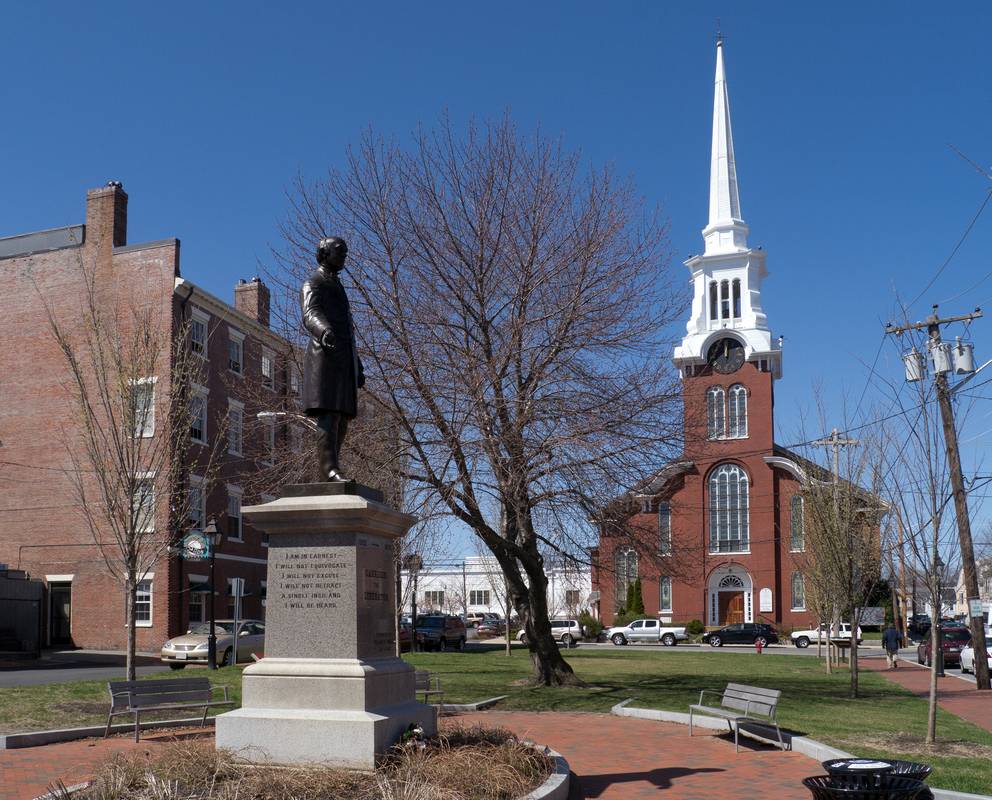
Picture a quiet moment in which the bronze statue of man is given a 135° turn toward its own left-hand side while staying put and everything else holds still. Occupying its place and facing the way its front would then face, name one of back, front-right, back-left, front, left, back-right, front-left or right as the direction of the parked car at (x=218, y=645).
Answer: front

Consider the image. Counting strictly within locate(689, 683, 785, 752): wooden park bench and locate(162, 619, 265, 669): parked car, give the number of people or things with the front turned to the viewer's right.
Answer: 0

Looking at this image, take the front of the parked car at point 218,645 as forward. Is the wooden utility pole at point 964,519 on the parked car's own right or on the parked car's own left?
on the parked car's own left

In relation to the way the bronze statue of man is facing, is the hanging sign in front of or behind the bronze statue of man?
behind

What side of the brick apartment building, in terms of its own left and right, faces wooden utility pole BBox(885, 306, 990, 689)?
front

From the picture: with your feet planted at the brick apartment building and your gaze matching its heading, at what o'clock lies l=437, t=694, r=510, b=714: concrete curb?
The concrete curb is roughly at 1 o'clock from the brick apartment building.

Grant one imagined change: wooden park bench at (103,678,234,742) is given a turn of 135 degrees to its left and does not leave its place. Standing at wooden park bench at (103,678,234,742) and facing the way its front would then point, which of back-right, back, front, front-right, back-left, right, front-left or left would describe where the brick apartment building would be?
front

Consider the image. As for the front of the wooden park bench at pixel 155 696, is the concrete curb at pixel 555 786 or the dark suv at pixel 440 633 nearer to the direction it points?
the concrete curb

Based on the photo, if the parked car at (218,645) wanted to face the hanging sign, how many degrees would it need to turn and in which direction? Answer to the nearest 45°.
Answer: approximately 45° to its left

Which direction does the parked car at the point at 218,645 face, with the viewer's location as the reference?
facing the viewer and to the left of the viewer

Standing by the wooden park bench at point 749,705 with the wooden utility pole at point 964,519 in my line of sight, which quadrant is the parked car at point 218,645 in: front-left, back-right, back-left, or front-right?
front-left

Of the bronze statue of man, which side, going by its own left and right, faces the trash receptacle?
front
